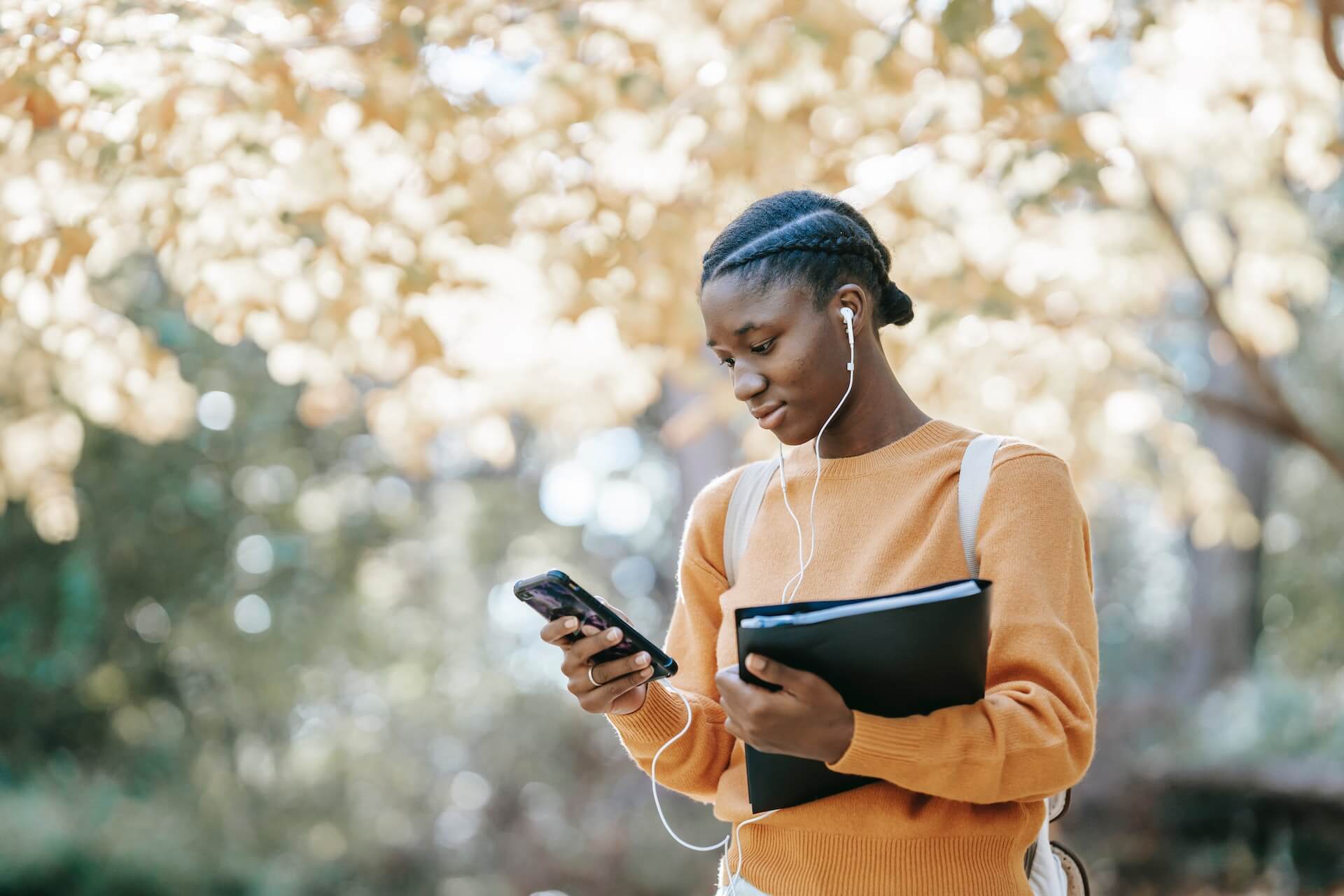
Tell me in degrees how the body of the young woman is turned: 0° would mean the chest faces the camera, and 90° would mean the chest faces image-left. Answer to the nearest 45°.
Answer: approximately 45°

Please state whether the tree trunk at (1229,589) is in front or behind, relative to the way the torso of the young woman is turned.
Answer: behind
